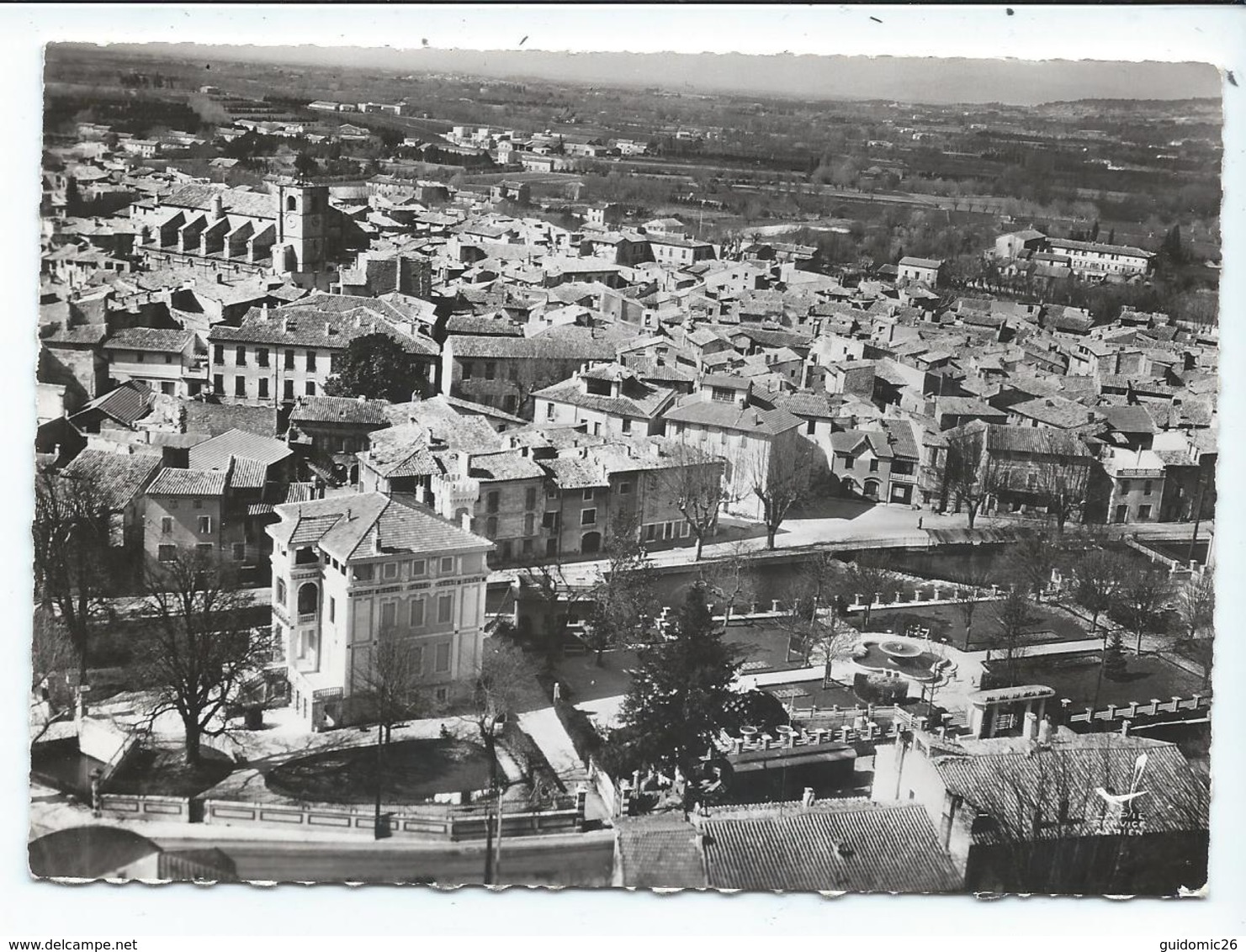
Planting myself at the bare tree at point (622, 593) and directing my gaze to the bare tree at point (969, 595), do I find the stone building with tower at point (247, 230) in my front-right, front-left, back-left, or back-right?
back-left

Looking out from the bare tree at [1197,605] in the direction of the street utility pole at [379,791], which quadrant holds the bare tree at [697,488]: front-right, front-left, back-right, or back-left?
front-right

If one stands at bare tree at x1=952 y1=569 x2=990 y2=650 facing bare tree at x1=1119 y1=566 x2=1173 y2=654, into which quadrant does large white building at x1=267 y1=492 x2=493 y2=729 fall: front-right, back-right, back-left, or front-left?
back-right
